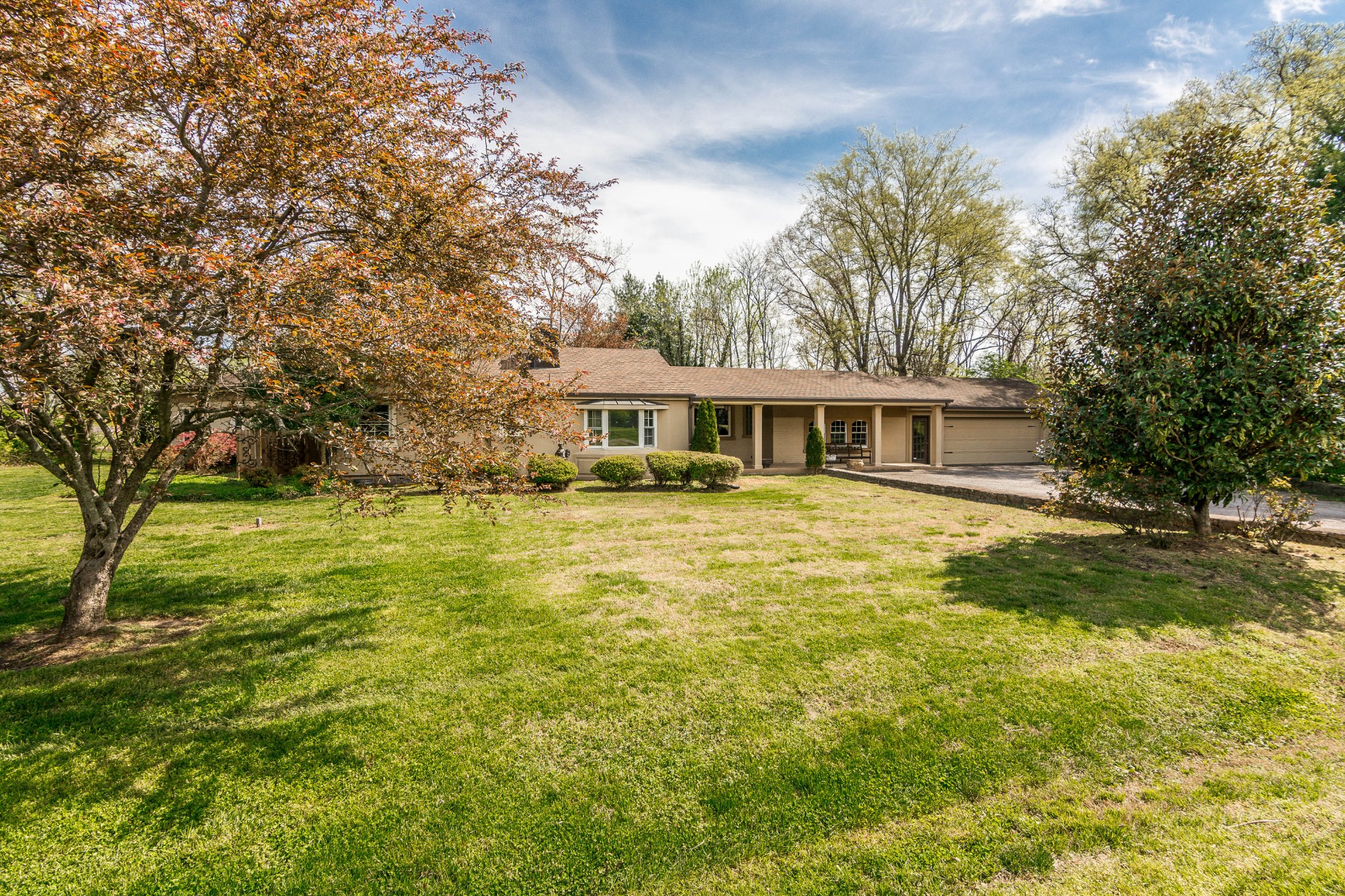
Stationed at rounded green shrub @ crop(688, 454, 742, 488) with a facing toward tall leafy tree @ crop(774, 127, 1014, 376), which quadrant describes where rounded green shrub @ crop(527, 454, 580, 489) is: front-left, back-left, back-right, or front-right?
back-left

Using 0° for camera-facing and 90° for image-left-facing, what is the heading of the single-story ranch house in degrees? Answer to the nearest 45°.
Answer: approximately 0°

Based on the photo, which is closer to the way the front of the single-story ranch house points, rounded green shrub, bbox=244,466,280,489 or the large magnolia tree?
the large magnolia tree

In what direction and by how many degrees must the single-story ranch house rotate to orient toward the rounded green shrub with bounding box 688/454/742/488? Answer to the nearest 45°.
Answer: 0° — it already faces it

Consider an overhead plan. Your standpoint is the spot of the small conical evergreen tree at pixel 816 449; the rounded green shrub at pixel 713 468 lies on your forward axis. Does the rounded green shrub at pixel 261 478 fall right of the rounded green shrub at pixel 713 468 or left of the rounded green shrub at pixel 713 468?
right

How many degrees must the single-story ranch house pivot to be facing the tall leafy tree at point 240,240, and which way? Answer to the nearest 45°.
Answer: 0° — it already faces it

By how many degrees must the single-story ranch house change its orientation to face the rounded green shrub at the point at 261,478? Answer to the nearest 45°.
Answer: approximately 45° to its right

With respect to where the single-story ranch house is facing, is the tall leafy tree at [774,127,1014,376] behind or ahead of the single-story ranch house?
behind

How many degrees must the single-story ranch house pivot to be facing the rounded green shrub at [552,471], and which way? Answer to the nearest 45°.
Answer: approximately 45° to its right
